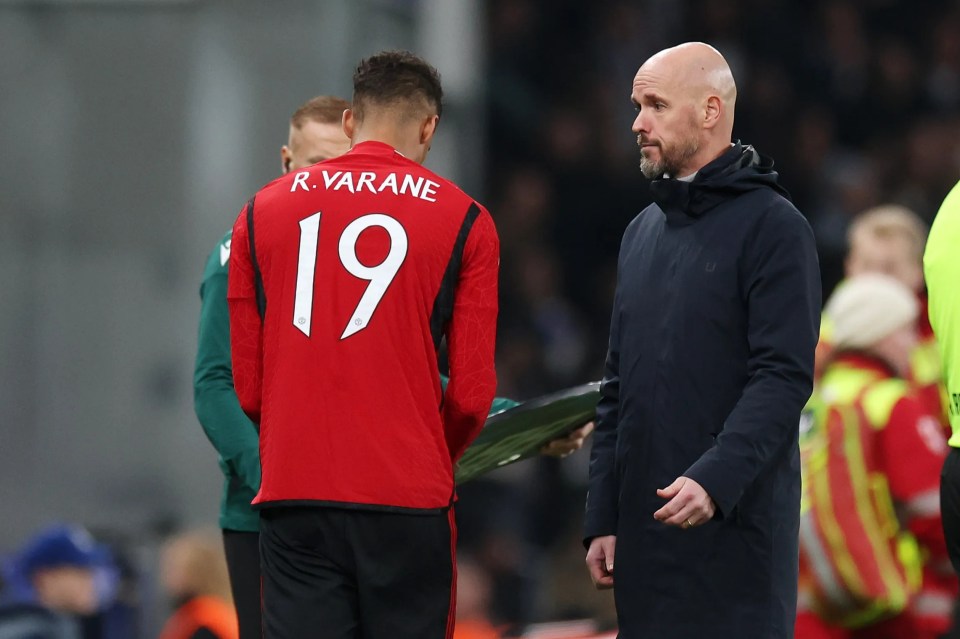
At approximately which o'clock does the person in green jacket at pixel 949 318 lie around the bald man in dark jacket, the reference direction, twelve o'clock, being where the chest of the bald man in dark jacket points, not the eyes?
The person in green jacket is roughly at 6 o'clock from the bald man in dark jacket.

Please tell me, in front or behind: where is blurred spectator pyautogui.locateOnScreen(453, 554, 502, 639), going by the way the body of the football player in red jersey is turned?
in front

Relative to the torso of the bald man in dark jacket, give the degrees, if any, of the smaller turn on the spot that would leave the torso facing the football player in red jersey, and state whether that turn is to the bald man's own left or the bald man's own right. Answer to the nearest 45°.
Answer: approximately 45° to the bald man's own right

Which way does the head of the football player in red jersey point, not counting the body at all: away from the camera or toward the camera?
away from the camera

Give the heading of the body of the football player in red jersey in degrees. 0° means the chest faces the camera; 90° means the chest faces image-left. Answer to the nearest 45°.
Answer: approximately 180°

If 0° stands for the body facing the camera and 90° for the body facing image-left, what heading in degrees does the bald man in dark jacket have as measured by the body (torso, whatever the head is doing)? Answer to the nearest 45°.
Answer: approximately 45°

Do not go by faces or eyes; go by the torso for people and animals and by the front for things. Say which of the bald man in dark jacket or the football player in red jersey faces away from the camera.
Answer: the football player in red jersey

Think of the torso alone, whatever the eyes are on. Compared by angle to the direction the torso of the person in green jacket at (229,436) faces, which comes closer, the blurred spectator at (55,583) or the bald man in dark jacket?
the bald man in dark jacket

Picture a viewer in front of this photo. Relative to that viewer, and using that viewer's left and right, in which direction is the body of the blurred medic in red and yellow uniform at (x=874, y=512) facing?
facing away from the viewer and to the right of the viewer

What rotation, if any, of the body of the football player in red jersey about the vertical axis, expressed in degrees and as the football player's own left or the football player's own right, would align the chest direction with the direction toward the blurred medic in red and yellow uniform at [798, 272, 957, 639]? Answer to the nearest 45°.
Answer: approximately 45° to the football player's own right

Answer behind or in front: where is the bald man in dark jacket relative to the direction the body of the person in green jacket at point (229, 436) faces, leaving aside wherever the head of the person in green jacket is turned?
in front
